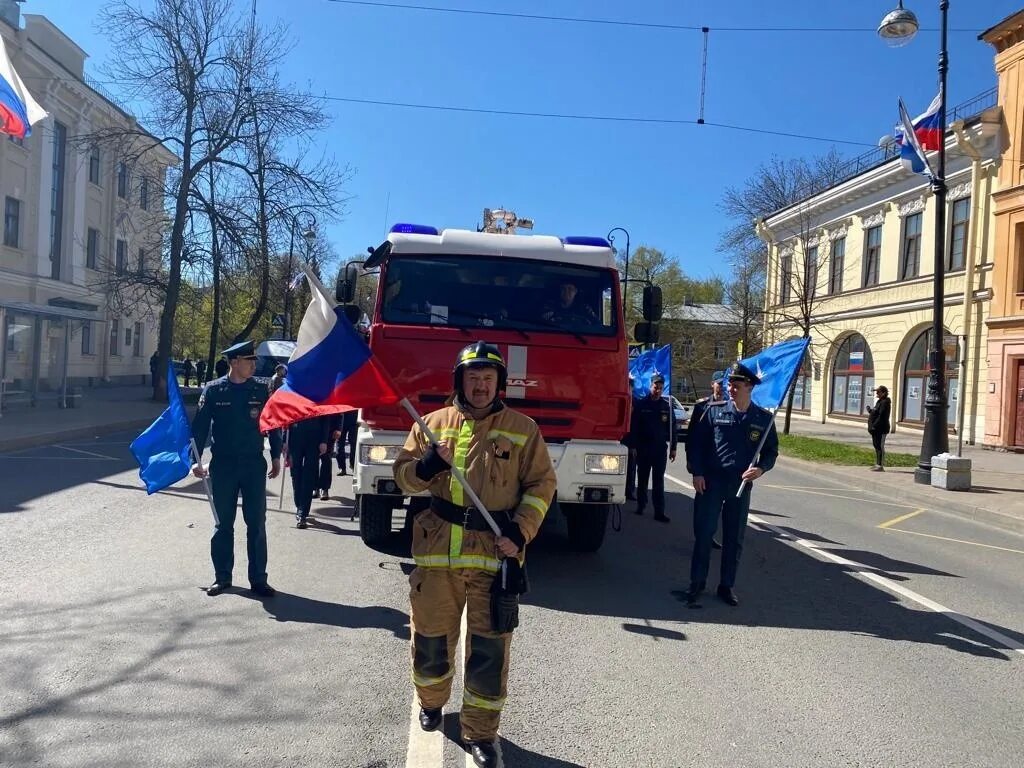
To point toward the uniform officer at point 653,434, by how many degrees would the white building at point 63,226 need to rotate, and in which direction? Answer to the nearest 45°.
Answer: approximately 45° to its right

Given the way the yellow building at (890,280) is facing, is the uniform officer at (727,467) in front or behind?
in front

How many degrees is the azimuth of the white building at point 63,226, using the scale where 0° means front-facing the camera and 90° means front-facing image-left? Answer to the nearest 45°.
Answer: approximately 315°

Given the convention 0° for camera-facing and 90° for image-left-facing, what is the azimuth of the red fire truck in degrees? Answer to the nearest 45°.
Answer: approximately 0°

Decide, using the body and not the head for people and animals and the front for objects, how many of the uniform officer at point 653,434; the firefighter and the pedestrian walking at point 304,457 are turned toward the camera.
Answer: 3

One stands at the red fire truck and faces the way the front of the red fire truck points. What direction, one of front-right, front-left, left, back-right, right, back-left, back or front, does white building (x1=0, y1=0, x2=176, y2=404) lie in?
back-right

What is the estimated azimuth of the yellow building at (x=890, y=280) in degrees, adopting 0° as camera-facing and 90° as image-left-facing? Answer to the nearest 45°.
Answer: approximately 45°

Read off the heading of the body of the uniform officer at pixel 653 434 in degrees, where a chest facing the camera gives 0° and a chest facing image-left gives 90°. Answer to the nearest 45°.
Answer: approximately 0°
